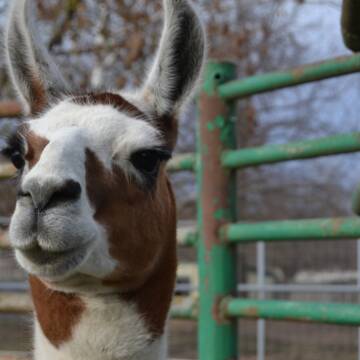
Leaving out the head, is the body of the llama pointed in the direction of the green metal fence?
no

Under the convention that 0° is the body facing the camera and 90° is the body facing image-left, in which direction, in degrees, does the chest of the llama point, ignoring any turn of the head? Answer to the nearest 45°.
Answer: approximately 45°
